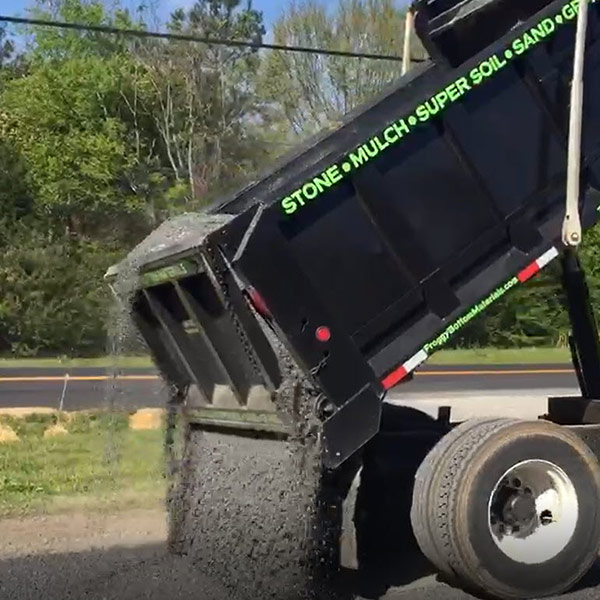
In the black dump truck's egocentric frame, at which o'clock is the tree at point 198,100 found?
The tree is roughly at 10 o'clock from the black dump truck.

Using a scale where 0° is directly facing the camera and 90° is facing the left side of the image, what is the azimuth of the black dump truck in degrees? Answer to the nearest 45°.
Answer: approximately 225°

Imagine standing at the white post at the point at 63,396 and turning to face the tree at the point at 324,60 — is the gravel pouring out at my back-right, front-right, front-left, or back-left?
back-right

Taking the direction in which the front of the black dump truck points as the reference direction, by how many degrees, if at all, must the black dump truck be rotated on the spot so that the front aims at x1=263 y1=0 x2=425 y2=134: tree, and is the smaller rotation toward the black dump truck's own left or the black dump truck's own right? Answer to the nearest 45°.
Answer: approximately 45° to the black dump truck's own left

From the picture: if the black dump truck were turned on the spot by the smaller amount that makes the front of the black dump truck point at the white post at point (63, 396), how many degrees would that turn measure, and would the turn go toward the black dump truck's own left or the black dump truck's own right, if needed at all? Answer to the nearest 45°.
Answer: approximately 90° to the black dump truck's own left
